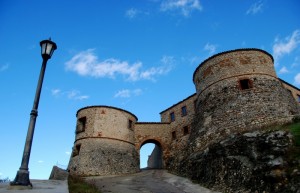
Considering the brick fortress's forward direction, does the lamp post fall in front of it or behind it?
in front

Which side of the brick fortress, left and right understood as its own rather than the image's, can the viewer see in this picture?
front
